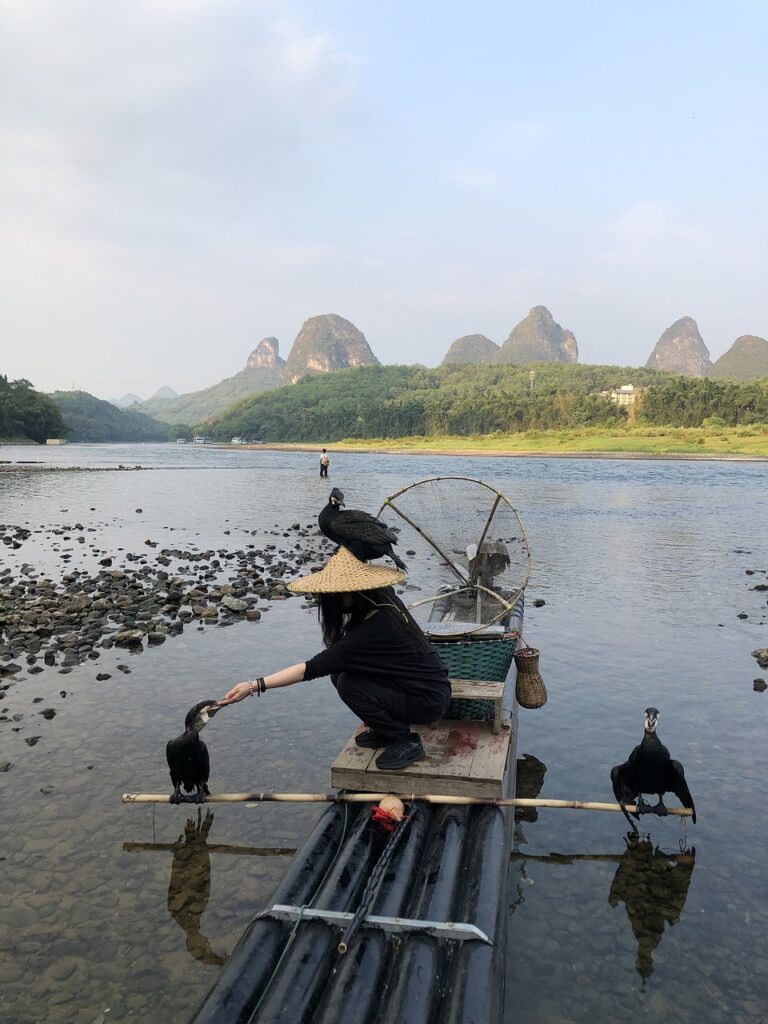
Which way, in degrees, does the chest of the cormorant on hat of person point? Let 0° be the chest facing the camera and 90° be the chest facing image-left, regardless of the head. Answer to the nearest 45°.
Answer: approximately 90°

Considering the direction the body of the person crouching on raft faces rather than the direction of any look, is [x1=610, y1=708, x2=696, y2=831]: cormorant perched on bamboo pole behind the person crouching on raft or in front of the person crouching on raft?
behind

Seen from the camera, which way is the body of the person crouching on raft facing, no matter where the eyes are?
to the viewer's left

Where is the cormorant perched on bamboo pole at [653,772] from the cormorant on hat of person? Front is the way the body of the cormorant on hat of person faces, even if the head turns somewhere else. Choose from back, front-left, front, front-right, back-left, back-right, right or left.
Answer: back

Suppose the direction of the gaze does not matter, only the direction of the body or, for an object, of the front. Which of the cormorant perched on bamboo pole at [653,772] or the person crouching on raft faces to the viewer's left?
the person crouching on raft

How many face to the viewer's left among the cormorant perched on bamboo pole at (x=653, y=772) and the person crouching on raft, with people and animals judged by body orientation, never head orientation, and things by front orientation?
1

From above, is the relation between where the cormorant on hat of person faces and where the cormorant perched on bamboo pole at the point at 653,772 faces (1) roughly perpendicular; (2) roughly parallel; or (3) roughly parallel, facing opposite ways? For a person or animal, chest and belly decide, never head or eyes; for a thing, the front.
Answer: roughly perpendicular

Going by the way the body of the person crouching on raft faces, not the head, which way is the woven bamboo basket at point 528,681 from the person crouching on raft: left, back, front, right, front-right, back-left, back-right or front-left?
back-right

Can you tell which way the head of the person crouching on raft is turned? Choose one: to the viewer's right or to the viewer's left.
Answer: to the viewer's left

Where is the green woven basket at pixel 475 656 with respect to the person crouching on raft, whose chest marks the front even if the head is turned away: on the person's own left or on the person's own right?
on the person's own right

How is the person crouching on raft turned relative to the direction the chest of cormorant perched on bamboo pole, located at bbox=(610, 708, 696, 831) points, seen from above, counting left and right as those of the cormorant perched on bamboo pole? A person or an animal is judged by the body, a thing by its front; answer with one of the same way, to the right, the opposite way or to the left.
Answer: to the right
